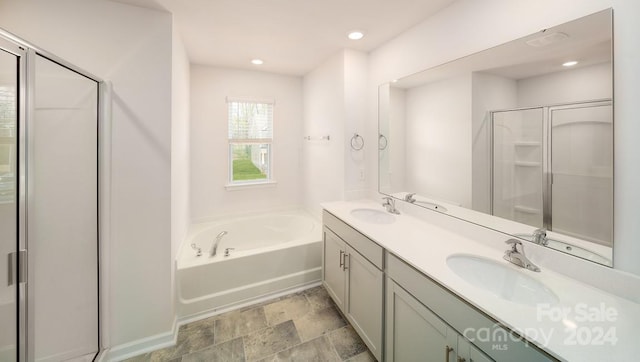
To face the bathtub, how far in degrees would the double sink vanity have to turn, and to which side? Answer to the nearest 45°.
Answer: approximately 45° to its right

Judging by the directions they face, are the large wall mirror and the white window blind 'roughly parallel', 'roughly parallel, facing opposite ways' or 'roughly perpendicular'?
roughly perpendicular

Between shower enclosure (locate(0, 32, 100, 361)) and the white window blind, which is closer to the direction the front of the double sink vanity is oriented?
the shower enclosure

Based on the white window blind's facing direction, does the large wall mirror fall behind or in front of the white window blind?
in front

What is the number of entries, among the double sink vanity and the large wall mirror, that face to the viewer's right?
0

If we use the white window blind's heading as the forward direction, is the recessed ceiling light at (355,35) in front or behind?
in front

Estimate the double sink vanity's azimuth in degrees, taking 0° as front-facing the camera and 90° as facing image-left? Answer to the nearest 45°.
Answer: approximately 45°

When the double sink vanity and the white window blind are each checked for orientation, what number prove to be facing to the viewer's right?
0

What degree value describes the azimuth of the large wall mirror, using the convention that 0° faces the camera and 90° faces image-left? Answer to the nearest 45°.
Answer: approximately 45°

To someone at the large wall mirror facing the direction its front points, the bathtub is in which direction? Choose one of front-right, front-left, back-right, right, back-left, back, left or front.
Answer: front-right

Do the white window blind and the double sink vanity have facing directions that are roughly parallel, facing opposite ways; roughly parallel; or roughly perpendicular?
roughly perpendicular
